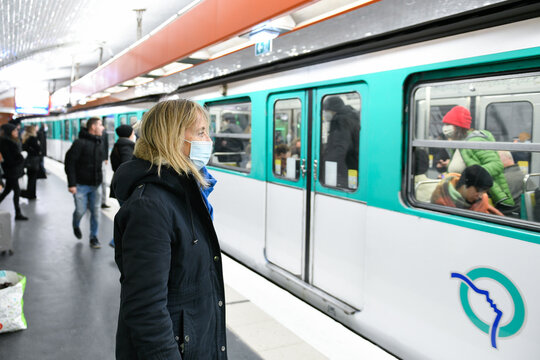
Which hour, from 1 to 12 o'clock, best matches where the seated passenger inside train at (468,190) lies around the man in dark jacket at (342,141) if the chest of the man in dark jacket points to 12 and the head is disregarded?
The seated passenger inside train is roughly at 8 o'clock from the man in dark jacket.

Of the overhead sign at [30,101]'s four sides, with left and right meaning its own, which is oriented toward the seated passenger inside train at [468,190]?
front

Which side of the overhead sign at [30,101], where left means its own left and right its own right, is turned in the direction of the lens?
front

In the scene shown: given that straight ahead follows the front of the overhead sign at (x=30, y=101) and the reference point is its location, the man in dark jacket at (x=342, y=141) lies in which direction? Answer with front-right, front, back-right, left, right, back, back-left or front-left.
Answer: front

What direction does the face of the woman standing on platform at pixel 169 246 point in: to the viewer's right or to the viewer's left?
to the viewer's right

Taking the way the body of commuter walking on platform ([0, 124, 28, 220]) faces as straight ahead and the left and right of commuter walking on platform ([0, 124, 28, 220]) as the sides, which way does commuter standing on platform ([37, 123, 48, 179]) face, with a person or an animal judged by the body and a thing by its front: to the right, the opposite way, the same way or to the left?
the same way

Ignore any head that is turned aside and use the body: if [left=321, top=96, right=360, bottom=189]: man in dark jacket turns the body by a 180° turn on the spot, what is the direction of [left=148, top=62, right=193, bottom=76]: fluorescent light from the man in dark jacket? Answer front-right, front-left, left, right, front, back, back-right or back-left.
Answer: back-left

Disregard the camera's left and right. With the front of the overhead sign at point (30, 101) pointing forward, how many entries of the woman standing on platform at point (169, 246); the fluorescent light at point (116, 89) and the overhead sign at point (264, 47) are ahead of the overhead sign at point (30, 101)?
3
